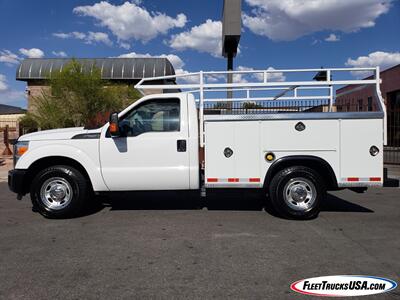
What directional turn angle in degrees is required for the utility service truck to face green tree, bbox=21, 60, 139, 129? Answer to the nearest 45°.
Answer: approximately 45° to its right

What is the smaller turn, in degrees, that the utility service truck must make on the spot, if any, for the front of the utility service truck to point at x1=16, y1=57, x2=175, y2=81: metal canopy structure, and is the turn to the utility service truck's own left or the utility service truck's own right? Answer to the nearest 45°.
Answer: approximately 90° to the utility service truck's own right

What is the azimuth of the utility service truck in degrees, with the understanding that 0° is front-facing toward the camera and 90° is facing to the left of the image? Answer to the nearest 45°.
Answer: approximately 90°

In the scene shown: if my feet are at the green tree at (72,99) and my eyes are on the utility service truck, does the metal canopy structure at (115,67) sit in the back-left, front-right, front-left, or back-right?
back-left
